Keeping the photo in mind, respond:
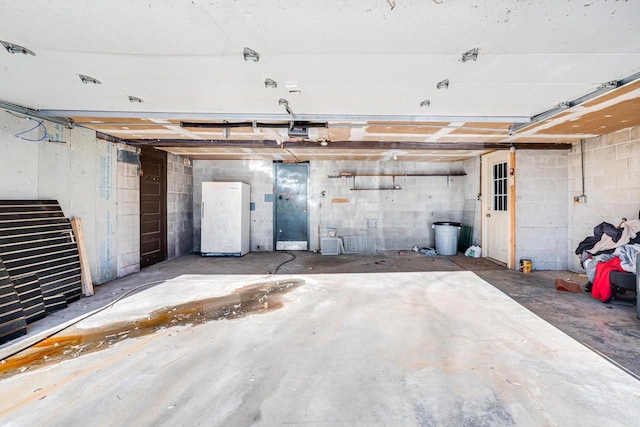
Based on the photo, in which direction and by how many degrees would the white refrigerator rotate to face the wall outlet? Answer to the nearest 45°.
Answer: approximately 45° to its left

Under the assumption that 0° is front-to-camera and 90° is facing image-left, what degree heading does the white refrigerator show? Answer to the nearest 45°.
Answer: approximately 0°

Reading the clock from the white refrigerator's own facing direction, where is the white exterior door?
The white exterior door is roughly at 10 o'clock from the white refrigerator.

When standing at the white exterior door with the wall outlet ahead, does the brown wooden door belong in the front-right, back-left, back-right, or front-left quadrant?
back-right

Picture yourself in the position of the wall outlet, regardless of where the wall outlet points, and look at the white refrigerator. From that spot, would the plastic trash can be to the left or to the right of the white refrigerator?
right

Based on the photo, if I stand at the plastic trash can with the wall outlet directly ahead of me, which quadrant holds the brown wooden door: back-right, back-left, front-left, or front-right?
back-right

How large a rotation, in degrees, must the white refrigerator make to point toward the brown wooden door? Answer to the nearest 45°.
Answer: approximately 90° to its right

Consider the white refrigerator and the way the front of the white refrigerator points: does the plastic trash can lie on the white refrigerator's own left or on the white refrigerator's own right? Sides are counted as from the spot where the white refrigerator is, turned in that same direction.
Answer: on the white refrigerator's own left
